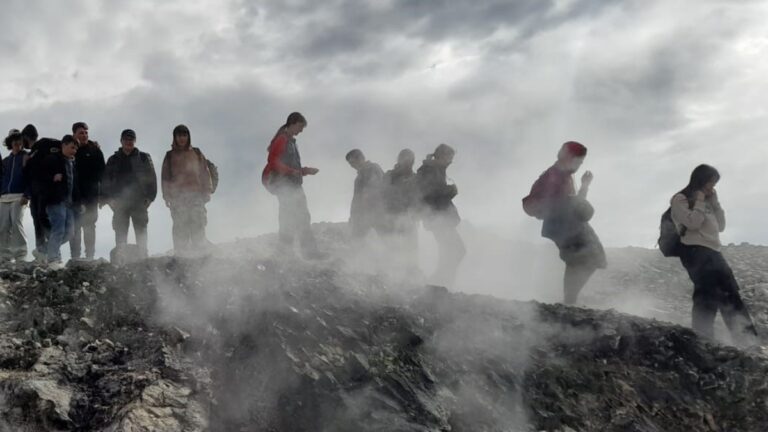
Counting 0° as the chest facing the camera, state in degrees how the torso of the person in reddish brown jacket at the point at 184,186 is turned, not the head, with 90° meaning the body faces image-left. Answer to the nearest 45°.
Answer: approximately 0°

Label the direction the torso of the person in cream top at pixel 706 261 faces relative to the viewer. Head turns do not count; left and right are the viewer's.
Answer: facing the viewer and to the right of the viewer

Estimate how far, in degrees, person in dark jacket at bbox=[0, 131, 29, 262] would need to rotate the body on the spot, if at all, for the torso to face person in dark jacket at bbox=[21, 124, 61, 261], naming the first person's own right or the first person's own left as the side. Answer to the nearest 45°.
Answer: approximately 45° to the first person's own left

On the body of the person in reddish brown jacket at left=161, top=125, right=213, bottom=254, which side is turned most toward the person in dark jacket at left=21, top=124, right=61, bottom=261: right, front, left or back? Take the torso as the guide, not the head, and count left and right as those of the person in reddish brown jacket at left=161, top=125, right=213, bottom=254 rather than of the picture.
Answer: right

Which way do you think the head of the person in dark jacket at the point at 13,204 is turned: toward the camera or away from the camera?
toward the camera

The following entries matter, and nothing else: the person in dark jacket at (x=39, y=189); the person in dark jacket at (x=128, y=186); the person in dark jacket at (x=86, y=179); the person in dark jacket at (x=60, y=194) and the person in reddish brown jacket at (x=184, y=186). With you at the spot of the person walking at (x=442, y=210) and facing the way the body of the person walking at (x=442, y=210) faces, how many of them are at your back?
5

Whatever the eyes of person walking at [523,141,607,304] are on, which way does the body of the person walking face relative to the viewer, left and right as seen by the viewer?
facing to the right of the viewer

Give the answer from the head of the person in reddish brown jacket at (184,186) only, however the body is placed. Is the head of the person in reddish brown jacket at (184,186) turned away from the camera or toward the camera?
toward the camera

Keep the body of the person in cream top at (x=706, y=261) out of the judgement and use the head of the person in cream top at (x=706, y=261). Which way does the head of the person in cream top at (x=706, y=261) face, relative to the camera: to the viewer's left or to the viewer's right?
to the viewer's right

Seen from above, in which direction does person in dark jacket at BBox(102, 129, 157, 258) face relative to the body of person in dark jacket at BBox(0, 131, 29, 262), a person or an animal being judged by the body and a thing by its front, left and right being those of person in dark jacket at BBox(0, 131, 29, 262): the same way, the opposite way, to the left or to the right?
the same way

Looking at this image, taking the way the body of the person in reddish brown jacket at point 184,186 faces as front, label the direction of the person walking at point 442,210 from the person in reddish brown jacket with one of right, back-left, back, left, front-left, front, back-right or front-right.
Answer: left

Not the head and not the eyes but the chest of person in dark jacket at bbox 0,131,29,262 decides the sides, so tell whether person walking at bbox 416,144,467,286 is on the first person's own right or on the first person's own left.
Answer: on the first person's own left

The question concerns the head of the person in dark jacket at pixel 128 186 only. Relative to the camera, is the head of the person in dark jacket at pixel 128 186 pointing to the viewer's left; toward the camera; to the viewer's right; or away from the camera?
toward the camera

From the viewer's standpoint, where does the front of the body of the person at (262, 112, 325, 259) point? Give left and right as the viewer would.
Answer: facing to the right of the viewer

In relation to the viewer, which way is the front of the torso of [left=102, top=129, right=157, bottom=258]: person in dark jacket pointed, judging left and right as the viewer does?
facing the viewer

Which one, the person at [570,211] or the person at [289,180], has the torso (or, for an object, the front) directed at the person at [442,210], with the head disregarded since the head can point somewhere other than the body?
the person at [289,180]
